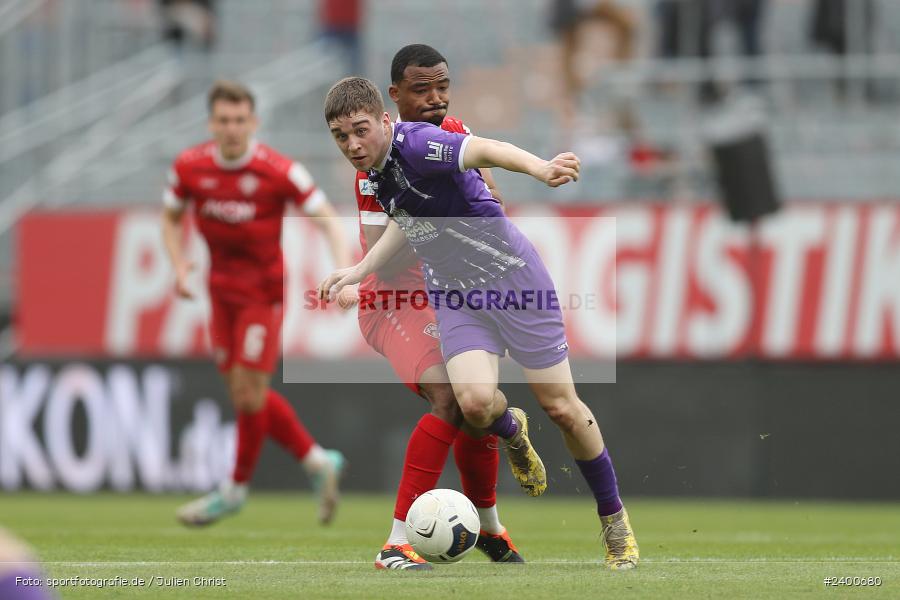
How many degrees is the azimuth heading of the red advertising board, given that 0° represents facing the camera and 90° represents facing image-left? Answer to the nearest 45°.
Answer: approximately 0°

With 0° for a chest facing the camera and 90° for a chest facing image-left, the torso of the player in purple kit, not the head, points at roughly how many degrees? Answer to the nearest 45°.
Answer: approximately 45°

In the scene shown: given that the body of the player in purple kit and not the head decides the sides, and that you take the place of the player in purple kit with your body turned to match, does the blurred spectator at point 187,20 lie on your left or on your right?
on your right

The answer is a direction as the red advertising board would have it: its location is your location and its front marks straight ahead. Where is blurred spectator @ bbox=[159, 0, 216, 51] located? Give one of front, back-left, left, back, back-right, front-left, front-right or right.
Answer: back-right
